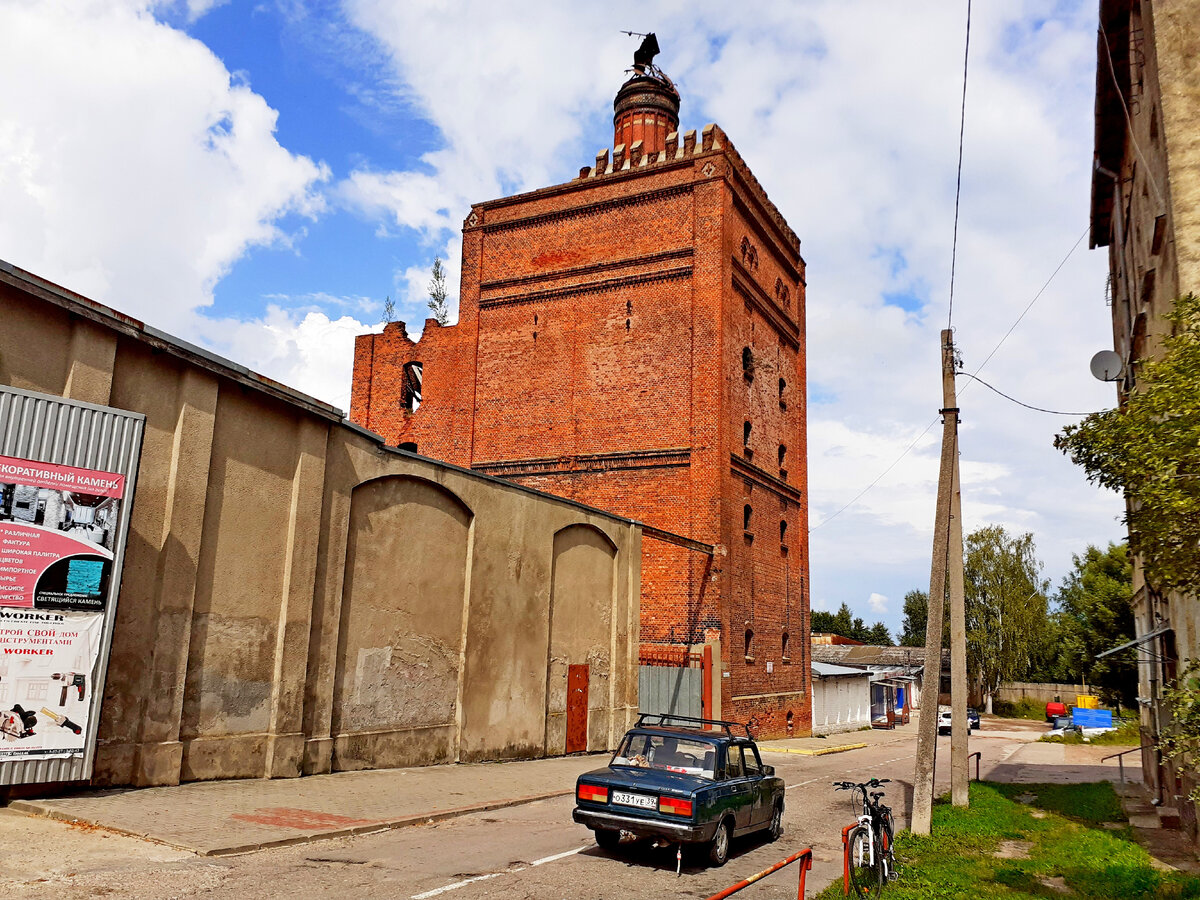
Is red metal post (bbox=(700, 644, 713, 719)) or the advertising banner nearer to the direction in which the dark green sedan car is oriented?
the red metal post

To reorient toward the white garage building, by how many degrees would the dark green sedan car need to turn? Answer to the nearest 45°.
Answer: approximately 45° to its left

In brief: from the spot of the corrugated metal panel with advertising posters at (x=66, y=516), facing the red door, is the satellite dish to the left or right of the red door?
right

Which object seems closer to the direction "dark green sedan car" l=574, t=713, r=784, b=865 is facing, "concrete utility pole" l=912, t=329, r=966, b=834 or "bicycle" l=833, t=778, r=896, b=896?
the concrete utility pole

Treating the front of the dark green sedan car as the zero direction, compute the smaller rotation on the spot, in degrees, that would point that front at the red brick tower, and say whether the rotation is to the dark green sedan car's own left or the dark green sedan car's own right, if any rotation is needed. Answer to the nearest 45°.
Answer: approximately 45° to the dark green sedan car's own left

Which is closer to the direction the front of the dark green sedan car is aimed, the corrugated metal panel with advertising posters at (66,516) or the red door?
the red door

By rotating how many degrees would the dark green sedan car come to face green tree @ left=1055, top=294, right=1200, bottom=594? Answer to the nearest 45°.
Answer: approximately 90° to its right

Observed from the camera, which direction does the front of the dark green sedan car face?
facing away from the viewer and to the right of the viewer

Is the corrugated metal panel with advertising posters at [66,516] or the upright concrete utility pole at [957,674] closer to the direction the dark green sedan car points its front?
the upright concrete utility pole
